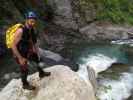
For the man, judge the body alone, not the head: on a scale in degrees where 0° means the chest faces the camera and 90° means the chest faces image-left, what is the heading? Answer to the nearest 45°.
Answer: approximately 315°
